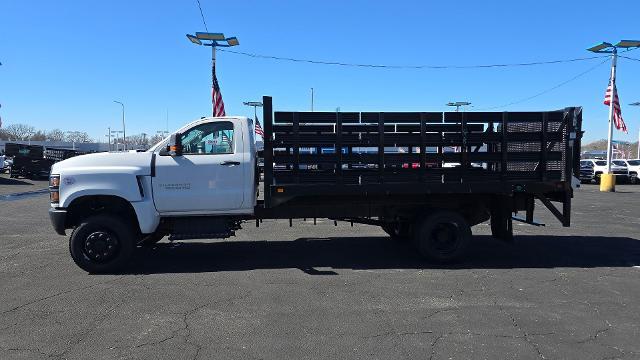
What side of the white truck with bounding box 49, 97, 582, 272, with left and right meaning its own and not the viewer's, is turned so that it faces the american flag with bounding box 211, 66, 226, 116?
right

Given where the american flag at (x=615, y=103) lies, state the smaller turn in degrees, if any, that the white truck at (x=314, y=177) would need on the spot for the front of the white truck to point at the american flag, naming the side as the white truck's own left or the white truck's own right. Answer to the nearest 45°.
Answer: approximately 135° to the white truck's own right

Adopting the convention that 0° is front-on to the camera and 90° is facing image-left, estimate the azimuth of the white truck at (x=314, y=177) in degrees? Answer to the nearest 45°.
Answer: approximately 90°

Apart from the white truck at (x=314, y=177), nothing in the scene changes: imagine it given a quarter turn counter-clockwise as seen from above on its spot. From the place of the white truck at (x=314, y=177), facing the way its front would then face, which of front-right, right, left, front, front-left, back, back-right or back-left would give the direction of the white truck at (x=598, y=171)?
back-left
